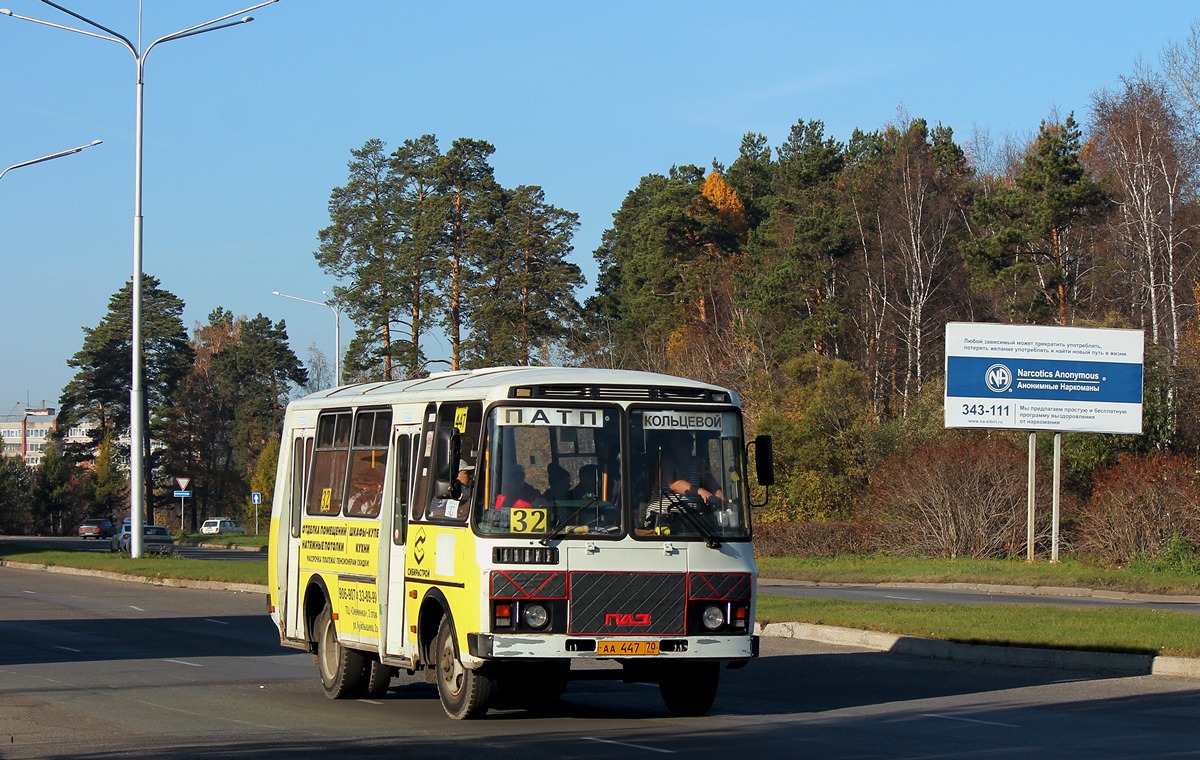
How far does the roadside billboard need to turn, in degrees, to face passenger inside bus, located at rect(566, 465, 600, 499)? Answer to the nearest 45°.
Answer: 0° — it already faces them

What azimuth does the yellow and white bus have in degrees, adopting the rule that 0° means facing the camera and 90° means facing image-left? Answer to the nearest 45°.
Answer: approximately 315°

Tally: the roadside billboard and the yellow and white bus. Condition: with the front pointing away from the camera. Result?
0

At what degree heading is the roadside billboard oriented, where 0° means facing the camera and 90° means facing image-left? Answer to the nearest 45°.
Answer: approximately 0°

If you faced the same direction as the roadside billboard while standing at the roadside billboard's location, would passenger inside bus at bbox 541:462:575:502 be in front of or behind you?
in front

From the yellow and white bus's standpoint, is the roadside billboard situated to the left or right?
on its left

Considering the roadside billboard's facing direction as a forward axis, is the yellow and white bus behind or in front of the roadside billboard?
in front
